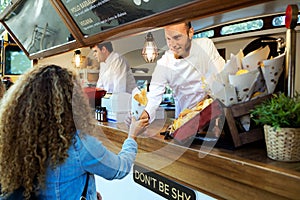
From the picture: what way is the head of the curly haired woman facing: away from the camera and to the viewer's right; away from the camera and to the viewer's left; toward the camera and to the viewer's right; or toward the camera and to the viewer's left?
away from the camera and to the viewer's right

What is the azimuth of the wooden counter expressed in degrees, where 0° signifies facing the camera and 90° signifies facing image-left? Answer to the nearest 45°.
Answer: approximately 45°

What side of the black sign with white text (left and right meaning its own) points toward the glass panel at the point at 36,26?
right

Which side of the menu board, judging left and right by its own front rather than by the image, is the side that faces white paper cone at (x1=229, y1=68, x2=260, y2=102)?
left

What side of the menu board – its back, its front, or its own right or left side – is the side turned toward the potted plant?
left

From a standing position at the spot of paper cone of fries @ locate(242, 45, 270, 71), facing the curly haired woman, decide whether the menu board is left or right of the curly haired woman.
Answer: right

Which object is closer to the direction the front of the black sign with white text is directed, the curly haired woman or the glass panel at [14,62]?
the curly haired woman

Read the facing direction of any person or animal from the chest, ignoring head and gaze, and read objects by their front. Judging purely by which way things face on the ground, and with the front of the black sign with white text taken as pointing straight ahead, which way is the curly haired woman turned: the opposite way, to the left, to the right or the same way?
the opposite way
